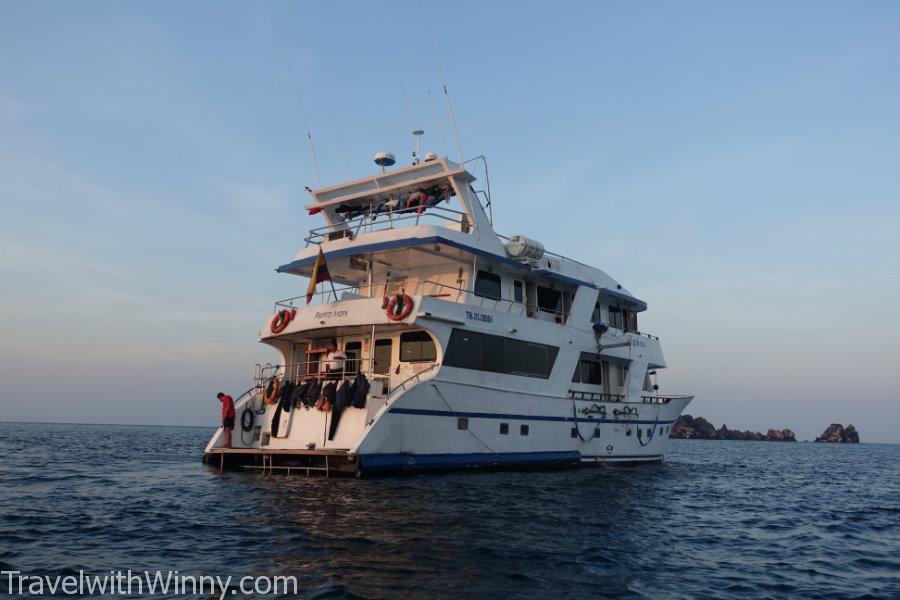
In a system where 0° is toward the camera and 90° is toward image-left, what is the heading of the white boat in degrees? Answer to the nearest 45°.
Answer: approximately 225°
